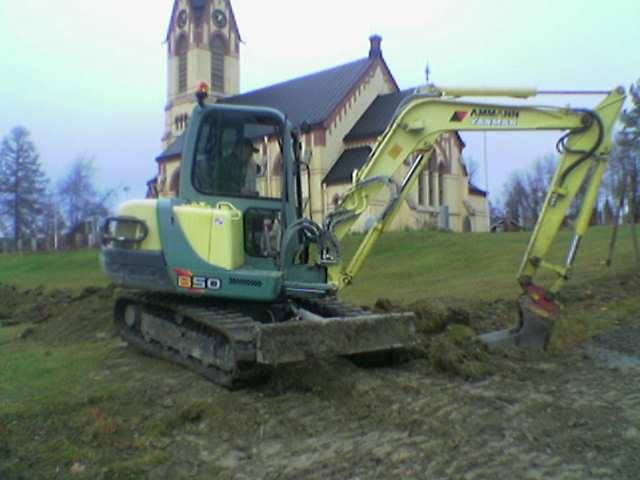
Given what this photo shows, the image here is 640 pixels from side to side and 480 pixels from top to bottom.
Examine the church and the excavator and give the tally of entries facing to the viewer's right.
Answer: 1

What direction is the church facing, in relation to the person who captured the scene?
facing away from the viewer and to the left of the viewer

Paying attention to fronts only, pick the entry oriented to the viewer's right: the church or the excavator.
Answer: the excavator

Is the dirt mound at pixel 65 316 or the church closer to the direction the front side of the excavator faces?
the church

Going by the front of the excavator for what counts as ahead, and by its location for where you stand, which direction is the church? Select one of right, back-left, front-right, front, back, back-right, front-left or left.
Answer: left

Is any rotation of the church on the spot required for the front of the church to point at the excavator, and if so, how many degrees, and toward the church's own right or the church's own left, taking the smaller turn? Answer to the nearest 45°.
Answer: approximately 135° to the church's own left

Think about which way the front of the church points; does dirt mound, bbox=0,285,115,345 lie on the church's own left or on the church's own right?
on the church's own left

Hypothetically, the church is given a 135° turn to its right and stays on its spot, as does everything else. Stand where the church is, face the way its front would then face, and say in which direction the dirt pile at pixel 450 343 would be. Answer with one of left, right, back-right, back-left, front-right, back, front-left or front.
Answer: right

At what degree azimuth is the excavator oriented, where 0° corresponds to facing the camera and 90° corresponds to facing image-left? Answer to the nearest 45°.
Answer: approximately 270°
